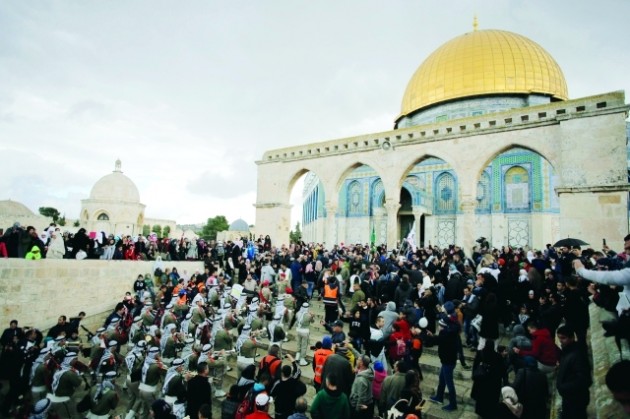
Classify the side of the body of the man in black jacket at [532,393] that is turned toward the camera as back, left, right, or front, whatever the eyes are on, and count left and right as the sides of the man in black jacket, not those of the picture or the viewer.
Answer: back

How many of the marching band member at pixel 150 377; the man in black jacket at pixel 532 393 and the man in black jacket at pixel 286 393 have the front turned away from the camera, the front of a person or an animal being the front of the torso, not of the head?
2

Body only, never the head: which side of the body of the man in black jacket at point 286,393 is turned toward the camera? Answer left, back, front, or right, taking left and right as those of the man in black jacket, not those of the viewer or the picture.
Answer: back
